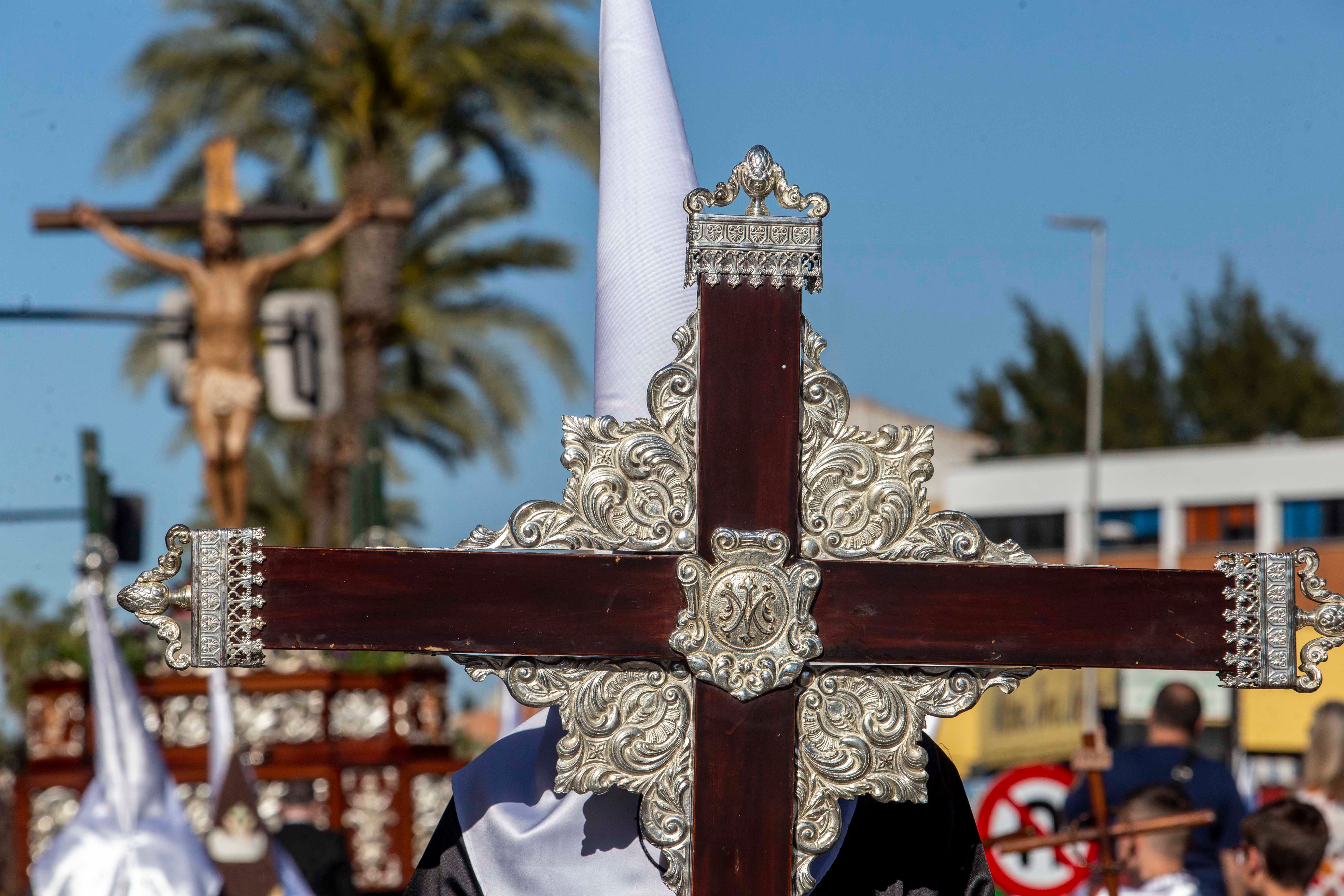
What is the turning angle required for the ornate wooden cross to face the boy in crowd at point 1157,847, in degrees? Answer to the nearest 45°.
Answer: approximately 180°

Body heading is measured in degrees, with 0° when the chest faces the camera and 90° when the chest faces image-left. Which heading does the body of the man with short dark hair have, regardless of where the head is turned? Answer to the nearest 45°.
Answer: approximately 180°

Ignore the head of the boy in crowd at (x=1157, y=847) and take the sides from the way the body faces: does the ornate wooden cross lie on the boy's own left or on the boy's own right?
on the boy's own left

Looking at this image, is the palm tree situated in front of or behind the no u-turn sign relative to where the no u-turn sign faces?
behind

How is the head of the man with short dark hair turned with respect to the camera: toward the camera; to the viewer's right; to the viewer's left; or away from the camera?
away from the camera

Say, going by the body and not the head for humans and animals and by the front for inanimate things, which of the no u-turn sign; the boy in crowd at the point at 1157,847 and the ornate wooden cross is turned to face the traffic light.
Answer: the boy in crowd

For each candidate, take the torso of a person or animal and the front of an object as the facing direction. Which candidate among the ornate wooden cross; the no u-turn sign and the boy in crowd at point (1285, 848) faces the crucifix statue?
the boy in crowd

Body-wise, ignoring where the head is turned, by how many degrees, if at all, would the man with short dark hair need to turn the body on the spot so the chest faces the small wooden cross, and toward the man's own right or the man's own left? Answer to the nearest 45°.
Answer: approximately 180°

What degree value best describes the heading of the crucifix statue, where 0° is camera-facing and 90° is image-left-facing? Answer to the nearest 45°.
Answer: approximately 0°
